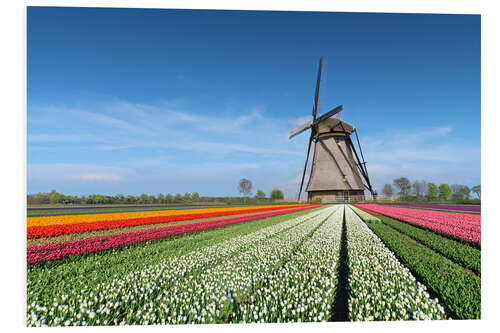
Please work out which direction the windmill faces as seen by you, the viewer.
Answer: facing the viewer and to the left of the viewer

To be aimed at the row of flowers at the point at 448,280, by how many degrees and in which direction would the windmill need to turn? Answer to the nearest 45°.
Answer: approximately 45° to its left

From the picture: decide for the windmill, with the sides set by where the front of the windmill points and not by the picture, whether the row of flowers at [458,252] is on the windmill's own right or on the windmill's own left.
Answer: on the windmill's own left

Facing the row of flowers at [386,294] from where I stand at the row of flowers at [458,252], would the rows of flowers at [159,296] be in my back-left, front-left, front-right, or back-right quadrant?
front-right

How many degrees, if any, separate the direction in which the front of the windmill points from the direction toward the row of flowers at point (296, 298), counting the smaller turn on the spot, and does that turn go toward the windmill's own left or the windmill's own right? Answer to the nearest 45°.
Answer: approximately 45° to the windmill's own left

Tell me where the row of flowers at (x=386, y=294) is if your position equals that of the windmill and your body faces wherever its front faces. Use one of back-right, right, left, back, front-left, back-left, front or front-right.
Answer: front-left
